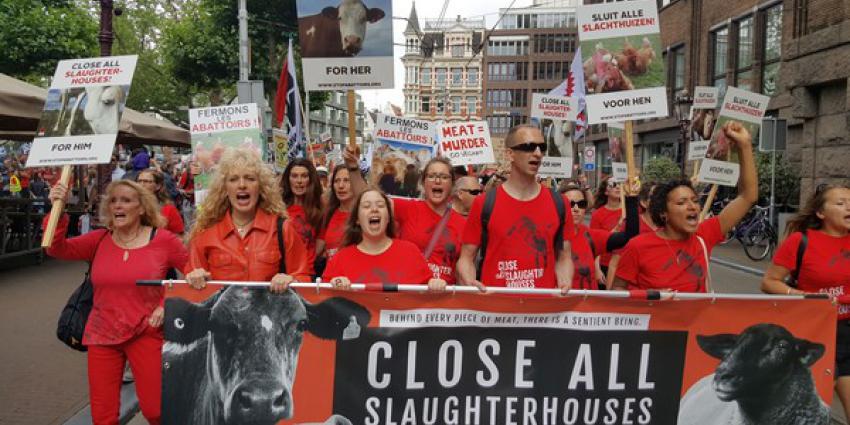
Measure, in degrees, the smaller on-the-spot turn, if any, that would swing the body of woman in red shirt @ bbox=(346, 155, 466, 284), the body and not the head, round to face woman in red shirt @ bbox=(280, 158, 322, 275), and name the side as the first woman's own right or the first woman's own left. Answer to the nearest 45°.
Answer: approximately 135° to the first woman's own right

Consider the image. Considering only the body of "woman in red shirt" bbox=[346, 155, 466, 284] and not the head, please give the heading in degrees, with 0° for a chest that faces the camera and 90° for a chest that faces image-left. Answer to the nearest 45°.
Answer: approximately 0°

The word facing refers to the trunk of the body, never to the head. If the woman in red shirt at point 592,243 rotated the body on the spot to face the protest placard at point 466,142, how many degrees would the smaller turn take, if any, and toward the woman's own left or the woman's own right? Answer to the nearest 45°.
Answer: approximately 135° to the woman's own right

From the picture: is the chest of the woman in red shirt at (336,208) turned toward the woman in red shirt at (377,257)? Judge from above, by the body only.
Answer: yes

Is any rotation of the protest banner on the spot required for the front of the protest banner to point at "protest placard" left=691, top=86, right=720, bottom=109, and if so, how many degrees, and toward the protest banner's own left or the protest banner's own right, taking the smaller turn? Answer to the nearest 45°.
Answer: approximately 135° to the protest banner's own left
